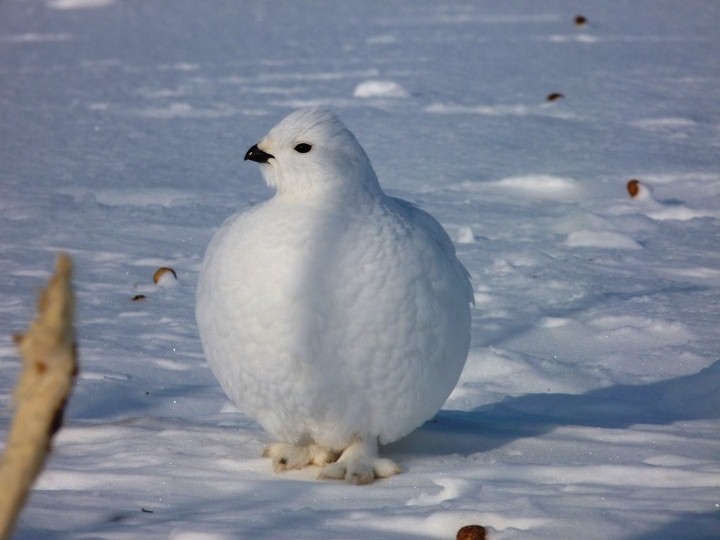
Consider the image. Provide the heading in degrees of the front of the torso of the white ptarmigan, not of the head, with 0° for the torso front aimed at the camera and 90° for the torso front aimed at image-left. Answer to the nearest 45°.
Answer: approximately 45°

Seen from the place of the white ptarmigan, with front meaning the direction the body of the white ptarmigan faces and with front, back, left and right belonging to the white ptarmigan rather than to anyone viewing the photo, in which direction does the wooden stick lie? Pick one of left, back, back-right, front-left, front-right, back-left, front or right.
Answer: front-left
